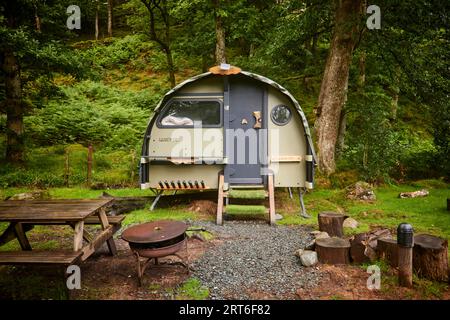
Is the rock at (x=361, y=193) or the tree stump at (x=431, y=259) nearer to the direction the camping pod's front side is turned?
the tree stump

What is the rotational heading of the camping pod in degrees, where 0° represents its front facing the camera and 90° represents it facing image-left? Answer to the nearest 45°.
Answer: approximately 0°

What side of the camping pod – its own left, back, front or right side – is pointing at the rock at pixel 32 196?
right

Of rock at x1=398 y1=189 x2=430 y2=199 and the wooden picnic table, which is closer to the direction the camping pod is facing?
the wooden picnic table

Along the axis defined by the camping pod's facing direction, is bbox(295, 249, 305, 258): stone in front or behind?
in front

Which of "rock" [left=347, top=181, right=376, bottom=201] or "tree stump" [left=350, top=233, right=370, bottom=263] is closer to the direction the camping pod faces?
the tree stump

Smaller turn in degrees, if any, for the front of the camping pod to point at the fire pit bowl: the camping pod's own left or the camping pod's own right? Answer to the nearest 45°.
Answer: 0° — it already faces it

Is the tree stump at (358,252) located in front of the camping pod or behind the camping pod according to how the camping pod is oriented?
in front

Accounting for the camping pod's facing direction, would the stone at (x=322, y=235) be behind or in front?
in front

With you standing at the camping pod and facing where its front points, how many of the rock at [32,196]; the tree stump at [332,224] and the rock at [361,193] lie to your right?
1

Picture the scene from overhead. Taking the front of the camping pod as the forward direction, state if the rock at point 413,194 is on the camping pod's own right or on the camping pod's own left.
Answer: on the camping pod's own left

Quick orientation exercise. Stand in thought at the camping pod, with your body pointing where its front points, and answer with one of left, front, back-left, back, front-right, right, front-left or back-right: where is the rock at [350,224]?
front-left

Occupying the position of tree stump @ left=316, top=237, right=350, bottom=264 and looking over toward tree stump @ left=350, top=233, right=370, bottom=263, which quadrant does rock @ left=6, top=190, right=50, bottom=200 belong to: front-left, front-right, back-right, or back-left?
back-left

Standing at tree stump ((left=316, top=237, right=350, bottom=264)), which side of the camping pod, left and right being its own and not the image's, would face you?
front

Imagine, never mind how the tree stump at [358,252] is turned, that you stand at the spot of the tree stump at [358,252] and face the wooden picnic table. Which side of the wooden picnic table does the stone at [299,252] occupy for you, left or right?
right
